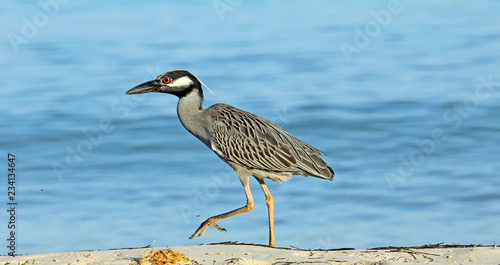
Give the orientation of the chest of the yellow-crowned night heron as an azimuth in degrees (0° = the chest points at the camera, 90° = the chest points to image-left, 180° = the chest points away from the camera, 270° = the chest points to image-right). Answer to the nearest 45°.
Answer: approximately 90°
